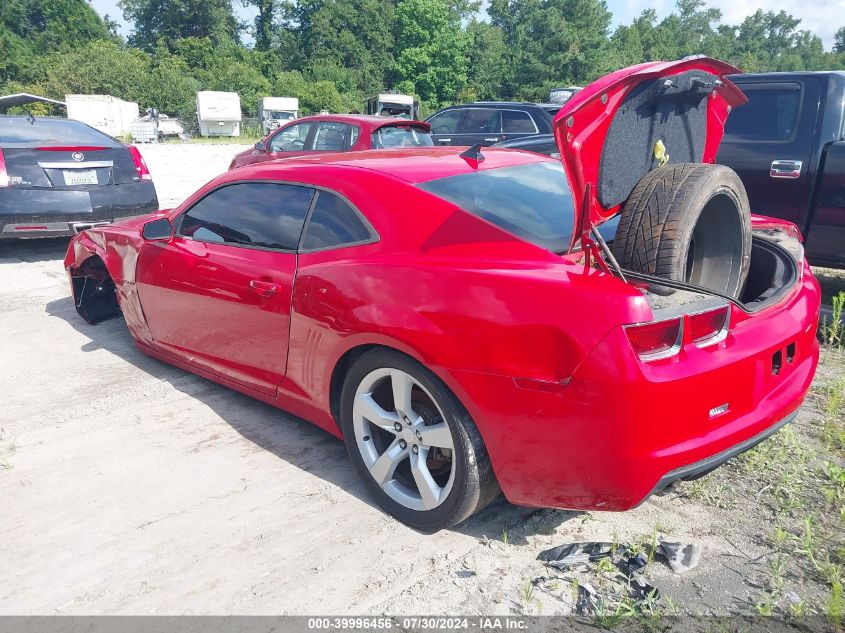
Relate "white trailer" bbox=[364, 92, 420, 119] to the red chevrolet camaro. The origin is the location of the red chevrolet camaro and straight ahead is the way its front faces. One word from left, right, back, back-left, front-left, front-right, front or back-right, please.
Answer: front-right

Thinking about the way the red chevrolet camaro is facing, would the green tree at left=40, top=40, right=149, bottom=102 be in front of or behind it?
in front

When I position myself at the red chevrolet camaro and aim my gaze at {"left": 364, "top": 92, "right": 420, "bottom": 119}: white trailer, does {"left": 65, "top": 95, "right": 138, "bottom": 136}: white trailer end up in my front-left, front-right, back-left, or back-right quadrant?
front-left

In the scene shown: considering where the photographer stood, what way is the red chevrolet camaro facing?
facing away from the viewer and to the left of the viewer

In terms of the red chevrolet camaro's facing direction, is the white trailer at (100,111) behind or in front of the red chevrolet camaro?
in front

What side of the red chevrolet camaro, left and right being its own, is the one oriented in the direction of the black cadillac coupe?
front

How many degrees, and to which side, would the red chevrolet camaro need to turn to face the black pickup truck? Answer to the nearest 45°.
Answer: approximately 90° to its right

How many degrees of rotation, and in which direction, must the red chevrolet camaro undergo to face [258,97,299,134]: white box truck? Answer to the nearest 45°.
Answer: approximately 45° to its right

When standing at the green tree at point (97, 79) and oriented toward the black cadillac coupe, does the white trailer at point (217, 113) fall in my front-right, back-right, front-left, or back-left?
front-left
